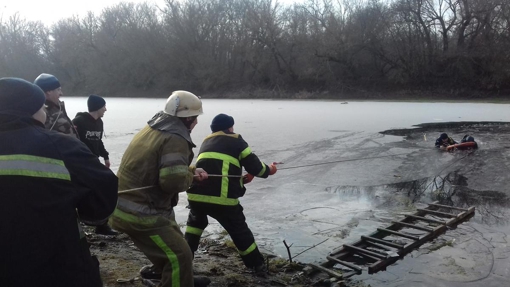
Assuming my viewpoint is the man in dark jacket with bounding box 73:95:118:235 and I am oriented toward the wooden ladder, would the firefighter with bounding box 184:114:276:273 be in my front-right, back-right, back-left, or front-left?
front-right

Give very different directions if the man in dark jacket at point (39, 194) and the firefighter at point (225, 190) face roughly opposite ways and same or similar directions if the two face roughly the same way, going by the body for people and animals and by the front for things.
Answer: same or similar directions

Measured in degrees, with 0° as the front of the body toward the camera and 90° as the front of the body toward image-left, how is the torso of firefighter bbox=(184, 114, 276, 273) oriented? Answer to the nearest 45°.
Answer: approximately 225°

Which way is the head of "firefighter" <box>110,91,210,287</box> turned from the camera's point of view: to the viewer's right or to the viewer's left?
to the viewer's right

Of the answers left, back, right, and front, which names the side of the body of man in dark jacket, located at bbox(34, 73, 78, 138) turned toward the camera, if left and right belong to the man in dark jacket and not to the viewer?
right

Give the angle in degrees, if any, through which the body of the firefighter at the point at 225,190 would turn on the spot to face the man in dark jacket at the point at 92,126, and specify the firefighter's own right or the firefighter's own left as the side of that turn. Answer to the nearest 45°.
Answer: approximately 90° to the firefighter's own left

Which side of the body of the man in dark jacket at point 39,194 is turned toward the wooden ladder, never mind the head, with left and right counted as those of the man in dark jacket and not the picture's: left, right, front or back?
front

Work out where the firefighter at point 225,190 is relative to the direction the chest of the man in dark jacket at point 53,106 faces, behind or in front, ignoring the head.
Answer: in front

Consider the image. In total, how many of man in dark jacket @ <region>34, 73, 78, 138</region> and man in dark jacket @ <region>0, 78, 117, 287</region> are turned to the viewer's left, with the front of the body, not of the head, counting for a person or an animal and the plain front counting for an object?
0

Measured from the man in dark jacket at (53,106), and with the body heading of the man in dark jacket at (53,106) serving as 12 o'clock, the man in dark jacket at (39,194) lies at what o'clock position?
the man in dark jacket at (39,194) is roughly at 3 o'clock from the man in dark jacket at (53,106).

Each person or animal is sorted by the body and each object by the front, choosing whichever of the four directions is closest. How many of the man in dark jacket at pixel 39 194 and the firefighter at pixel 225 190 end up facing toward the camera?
0

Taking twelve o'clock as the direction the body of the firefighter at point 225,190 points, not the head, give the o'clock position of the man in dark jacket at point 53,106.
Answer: The man in dark jacket is roughly at 8 o'clock from the firefighter.

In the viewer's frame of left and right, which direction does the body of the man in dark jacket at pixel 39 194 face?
facing away from the viewer and to the right of the viewer

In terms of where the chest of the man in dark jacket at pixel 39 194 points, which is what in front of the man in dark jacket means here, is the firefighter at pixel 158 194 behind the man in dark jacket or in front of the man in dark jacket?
in front

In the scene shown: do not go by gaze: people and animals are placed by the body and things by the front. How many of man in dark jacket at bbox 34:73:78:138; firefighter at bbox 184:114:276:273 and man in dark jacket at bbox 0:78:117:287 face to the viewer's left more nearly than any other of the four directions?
0

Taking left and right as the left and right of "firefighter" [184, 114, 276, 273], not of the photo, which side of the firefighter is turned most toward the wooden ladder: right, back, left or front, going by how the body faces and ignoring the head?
front
